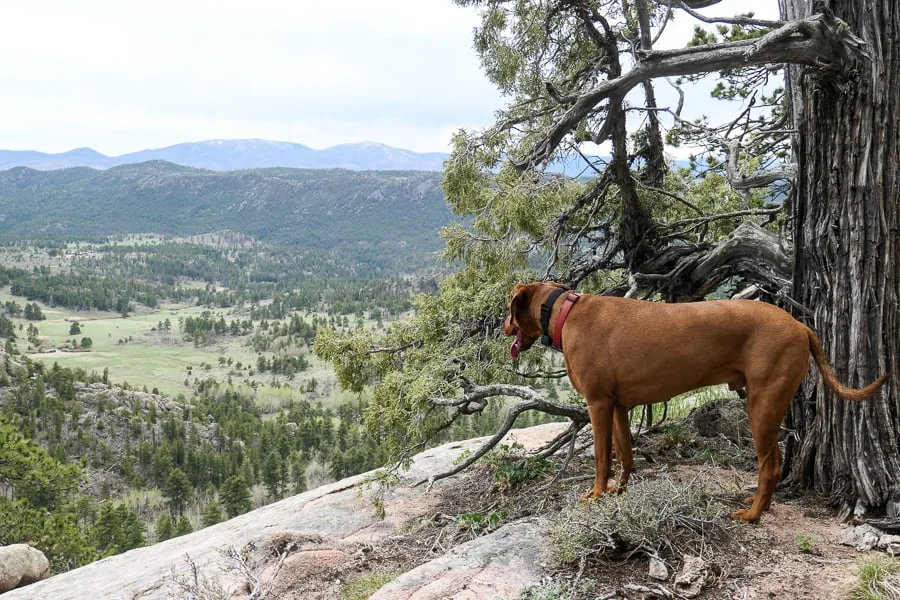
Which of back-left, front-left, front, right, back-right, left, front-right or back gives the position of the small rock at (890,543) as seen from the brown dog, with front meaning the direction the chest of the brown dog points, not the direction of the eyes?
back

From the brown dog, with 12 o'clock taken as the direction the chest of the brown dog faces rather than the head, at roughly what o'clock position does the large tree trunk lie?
The large tree trunk is roughly at 5 o'clock from the brown dog.

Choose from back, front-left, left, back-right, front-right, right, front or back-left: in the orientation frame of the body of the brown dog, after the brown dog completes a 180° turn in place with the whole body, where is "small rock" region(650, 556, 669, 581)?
right

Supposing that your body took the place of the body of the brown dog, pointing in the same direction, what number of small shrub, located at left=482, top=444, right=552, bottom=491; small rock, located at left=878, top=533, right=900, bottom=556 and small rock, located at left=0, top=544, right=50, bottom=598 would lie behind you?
1

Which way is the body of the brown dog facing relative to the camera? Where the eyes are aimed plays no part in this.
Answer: to the viewer's left

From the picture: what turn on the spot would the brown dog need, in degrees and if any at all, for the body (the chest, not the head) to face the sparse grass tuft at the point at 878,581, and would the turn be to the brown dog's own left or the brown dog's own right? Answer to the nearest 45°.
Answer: approximately 135° to the brown dog's own left

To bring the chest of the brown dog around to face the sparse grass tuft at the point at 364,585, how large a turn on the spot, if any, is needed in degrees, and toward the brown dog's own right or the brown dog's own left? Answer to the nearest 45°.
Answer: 0° — it already faces it

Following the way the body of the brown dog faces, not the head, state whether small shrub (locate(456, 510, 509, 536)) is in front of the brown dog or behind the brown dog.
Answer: in front
